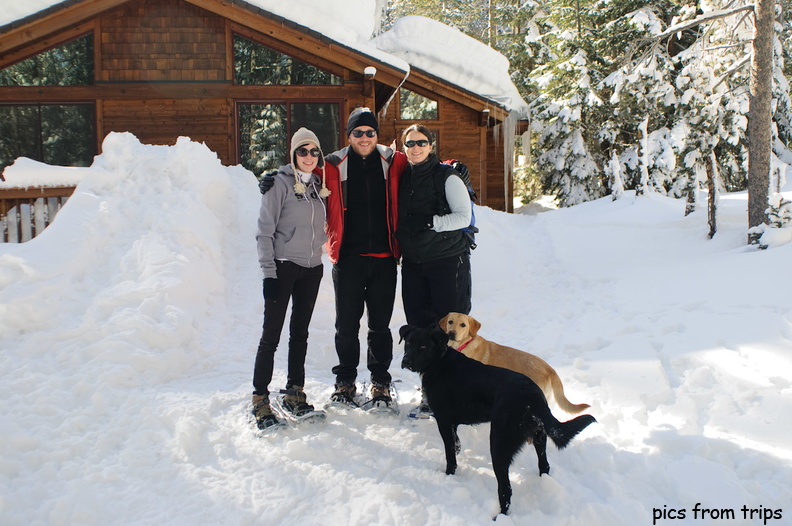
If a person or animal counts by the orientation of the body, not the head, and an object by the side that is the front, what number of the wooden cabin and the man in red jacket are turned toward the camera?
2

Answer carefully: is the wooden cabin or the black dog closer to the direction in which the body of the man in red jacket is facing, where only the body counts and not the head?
the black dog

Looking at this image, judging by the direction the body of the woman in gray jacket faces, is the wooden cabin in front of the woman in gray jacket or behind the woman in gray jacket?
behind

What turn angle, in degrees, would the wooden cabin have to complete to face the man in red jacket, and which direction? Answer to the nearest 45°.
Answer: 0° — it already faces them

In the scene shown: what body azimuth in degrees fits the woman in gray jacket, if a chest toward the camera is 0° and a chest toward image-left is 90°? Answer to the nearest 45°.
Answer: approximately 315°

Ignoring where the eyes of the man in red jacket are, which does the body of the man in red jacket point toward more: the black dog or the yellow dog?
the black dog

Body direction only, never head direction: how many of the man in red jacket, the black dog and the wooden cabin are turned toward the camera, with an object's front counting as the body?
2
